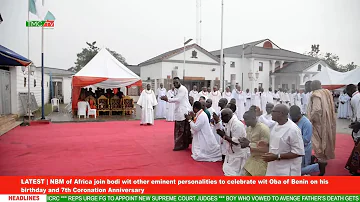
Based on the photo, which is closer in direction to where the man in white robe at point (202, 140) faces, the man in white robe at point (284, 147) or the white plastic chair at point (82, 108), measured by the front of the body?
the white plastic chair

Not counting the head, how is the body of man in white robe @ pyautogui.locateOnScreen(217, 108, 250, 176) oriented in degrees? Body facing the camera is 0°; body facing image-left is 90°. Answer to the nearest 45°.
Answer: approximately 90°
